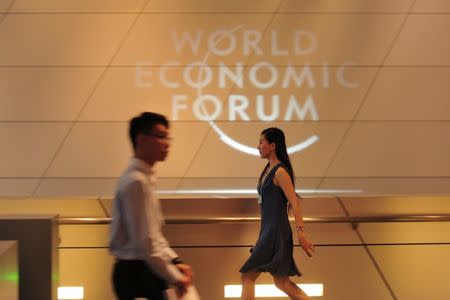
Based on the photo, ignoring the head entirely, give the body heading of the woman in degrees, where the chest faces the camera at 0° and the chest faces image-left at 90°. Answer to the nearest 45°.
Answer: approximately 90°

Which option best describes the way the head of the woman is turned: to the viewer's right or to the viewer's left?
to the viewer's left

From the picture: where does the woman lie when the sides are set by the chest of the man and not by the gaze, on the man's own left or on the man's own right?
on the man's own left

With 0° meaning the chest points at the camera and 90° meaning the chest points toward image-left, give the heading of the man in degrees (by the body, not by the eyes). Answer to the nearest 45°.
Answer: approximately 270°

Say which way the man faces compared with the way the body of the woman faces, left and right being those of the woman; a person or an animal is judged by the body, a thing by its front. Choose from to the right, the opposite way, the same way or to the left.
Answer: the opposite way

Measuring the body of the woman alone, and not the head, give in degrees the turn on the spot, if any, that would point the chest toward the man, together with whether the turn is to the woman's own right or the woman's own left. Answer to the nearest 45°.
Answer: approximately 90° to the woman's own left

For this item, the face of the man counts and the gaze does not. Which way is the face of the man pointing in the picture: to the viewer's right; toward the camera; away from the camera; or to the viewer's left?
to the viewer's right
